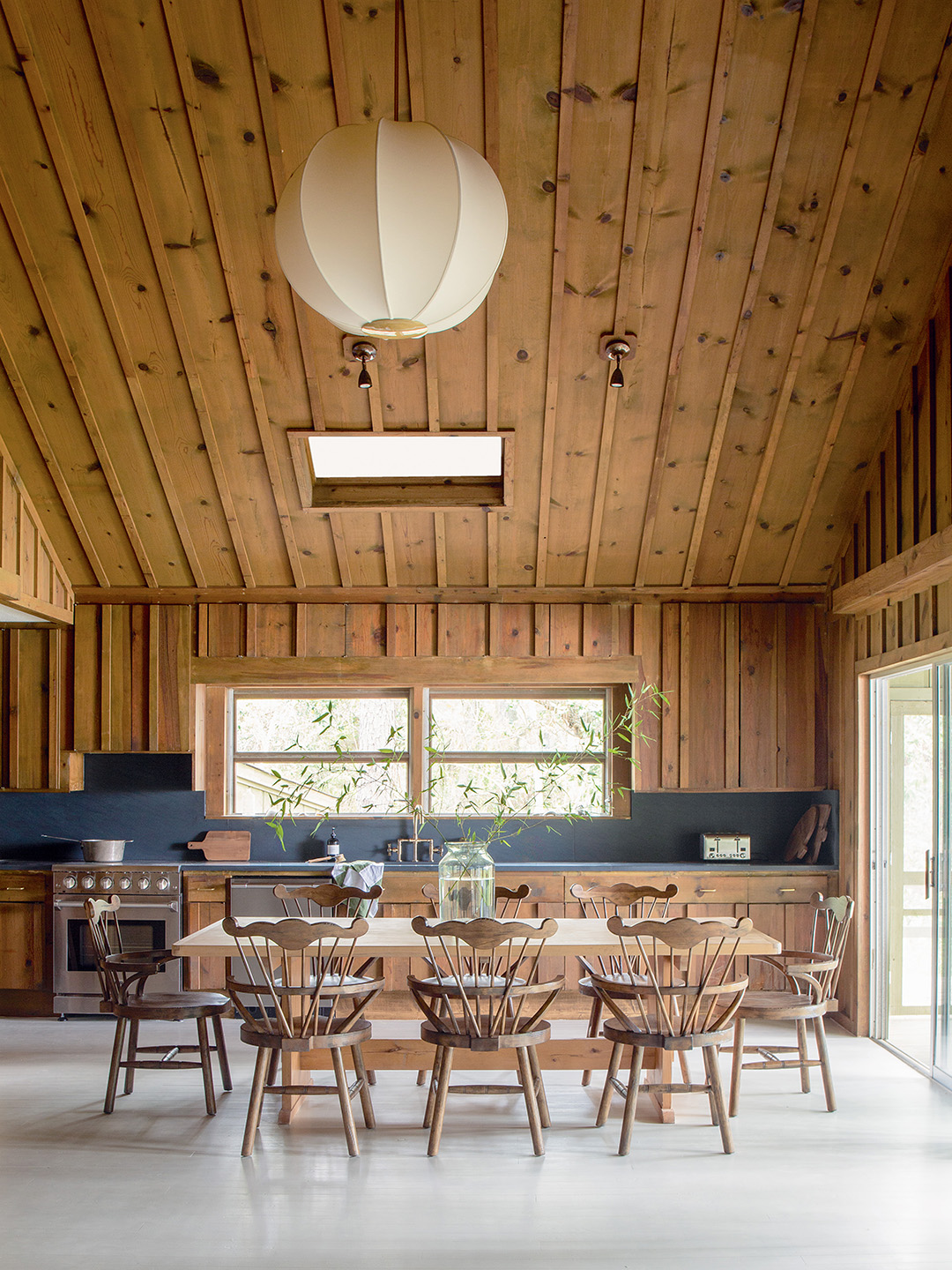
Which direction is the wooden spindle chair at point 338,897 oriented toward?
toward the camera

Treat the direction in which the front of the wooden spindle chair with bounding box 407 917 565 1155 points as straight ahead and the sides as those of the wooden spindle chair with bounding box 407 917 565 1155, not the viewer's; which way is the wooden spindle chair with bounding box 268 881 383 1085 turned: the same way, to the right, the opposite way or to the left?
the opposite way

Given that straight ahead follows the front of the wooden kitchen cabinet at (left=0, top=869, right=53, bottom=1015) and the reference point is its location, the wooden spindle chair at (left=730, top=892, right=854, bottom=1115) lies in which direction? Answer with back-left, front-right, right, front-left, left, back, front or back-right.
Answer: front-left

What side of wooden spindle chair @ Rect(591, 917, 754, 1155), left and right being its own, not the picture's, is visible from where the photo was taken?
back

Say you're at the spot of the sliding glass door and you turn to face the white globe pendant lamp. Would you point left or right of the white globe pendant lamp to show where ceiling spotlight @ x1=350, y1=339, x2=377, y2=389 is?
right

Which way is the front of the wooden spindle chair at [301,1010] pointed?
away from the camera

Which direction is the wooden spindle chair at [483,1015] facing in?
away from the camera

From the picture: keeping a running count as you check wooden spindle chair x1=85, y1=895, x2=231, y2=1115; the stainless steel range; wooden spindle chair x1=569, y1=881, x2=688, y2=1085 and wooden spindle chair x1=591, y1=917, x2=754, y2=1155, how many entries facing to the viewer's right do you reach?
1

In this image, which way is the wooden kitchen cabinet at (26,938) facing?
toward the camera
